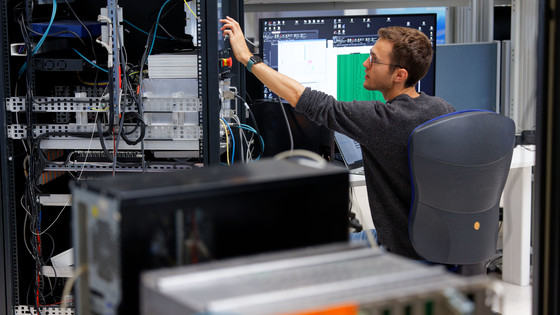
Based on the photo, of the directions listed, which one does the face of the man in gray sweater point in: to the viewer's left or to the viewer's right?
to the viewer's left

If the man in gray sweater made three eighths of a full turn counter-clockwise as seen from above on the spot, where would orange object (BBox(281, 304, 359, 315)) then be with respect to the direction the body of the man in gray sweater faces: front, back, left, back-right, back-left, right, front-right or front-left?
front

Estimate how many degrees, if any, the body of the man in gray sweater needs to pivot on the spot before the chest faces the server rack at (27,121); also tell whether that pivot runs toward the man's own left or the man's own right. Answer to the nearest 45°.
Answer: approximately 45° to the man's own left

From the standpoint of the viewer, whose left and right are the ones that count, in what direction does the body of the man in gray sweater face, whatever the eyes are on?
facing away from the viewer and to the left of the viewer
